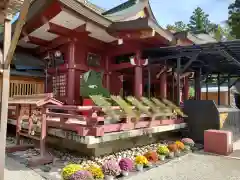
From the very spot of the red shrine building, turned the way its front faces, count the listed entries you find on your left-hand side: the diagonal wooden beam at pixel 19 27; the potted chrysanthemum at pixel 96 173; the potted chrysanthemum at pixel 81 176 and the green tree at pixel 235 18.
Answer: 1

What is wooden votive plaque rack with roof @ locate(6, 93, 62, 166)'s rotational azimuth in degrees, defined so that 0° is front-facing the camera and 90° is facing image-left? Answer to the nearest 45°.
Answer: approximately 45°

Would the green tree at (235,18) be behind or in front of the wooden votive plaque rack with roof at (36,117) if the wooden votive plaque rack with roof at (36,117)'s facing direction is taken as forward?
behind

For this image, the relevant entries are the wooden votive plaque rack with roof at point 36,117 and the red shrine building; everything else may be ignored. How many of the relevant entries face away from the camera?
0

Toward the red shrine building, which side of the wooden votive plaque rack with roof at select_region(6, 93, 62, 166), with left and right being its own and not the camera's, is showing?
back

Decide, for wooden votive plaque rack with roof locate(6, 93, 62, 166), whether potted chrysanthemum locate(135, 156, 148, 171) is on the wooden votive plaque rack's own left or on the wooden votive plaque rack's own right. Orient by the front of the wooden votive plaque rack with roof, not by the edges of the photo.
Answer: on the wooden votive plaque rack's own left

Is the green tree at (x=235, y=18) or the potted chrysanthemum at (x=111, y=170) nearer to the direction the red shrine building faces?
the potted chrysanthemum

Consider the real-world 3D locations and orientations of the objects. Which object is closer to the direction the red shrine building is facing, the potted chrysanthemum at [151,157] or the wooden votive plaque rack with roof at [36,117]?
the potted chrysanthemum

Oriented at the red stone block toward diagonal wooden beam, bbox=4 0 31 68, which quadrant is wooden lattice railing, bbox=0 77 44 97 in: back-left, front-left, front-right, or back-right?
front-right

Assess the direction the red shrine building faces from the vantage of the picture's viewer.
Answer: facing the viewer and to the right of the viewer

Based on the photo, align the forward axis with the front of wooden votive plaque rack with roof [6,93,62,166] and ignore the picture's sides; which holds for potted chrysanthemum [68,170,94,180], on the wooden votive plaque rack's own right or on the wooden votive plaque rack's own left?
on the wooden votive plaque rack's own left
